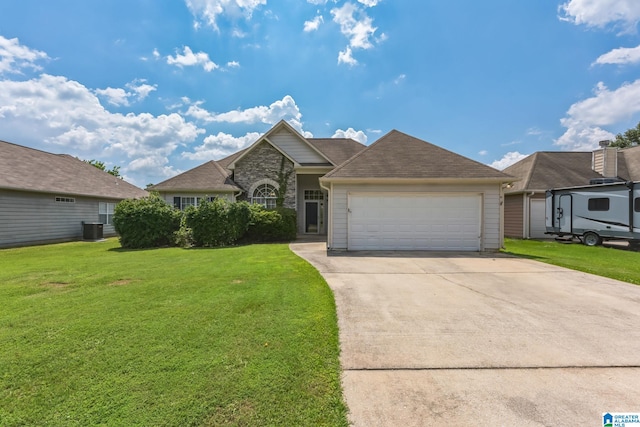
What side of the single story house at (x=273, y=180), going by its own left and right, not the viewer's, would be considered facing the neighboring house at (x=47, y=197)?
right

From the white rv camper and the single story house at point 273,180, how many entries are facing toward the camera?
1

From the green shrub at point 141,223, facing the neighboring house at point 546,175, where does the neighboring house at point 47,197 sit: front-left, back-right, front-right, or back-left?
back-left

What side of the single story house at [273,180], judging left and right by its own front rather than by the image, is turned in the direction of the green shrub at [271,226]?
front

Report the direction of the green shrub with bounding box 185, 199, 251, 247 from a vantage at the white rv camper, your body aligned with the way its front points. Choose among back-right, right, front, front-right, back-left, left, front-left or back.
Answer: back-right

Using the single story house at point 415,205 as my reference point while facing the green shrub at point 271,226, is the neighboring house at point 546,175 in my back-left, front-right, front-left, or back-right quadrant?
back-right

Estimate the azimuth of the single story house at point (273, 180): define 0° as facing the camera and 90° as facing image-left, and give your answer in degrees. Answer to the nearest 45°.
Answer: approximately 0°
